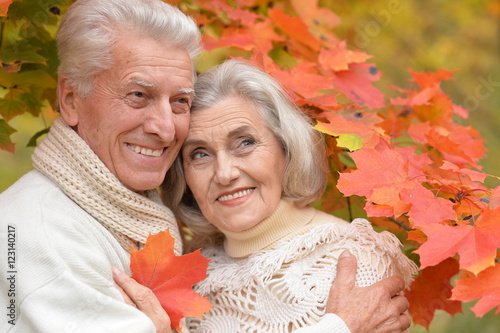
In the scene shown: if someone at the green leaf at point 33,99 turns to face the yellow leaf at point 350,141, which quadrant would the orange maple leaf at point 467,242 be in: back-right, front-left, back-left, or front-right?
front-right

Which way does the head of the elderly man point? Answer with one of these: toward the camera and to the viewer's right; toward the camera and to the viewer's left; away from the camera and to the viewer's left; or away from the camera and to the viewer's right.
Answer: toward the camera and to the viewer's right

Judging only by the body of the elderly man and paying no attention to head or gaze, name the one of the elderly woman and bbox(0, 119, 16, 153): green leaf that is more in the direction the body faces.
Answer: the elderly woman

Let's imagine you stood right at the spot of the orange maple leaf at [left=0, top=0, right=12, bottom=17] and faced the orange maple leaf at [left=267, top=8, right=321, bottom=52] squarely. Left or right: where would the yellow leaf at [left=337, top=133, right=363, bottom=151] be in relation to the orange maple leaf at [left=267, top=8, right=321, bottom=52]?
right

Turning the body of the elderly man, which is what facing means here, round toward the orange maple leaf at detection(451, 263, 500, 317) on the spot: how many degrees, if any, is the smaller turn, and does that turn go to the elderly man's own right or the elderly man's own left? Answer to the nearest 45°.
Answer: approximately 45° to the elderly man's own left

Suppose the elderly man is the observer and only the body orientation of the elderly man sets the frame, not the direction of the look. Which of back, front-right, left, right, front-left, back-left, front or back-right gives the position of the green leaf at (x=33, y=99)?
back

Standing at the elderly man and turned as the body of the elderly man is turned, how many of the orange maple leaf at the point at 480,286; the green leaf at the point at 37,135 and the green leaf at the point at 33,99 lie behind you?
2

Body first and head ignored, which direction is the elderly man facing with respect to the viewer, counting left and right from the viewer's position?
facing the viewer and to the right of the viewer

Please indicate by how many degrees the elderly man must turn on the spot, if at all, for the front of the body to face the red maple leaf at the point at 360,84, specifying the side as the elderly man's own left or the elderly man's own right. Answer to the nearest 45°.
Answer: approximately 90° to the elderly man's own left

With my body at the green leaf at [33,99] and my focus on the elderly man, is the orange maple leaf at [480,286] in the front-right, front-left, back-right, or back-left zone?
front-left

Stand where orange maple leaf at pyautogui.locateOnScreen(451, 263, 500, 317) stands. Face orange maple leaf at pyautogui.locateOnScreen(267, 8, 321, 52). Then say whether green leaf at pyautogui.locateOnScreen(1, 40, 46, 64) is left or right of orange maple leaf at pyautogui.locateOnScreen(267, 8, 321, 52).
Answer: left

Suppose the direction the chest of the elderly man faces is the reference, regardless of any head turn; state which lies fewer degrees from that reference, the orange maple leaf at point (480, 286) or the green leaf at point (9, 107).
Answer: the orange maple leaf

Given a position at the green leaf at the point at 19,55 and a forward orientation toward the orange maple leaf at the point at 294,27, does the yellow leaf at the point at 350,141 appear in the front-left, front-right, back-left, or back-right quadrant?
front-right
